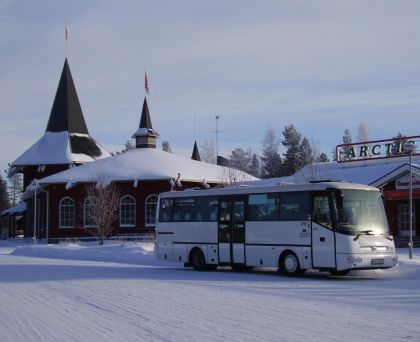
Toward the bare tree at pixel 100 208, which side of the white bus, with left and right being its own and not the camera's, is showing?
back

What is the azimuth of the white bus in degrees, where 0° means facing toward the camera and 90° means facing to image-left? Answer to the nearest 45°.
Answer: approximately 315°
